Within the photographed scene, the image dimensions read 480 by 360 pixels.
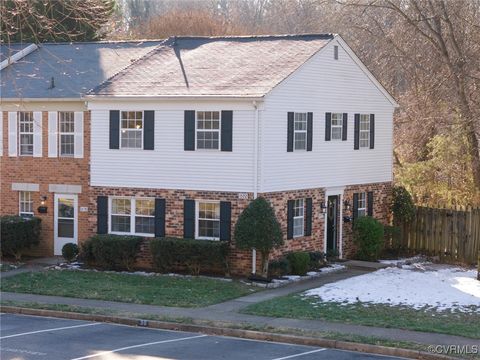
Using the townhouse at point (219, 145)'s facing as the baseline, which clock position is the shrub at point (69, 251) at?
The shrub is roughly at 2 o'clock from the townhouse.

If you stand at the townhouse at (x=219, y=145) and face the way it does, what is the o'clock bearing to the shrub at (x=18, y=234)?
The shrub is roughly at 2 o'clock from the townhouse.

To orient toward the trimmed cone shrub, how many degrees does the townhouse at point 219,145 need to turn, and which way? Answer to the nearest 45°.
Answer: approximately 45° to its left

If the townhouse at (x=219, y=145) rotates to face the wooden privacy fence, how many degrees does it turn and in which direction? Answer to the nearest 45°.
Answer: approximately 135° to its left

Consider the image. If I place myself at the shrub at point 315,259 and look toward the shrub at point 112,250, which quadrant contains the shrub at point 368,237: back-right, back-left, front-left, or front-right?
back-right
